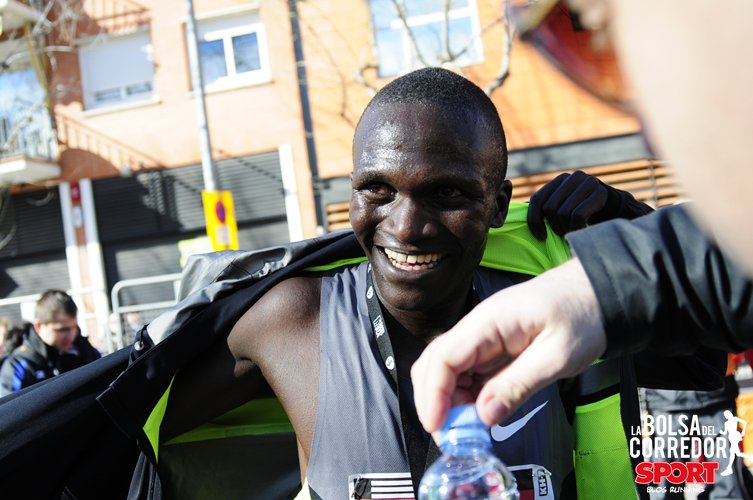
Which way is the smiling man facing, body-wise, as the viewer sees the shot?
toward the camera
